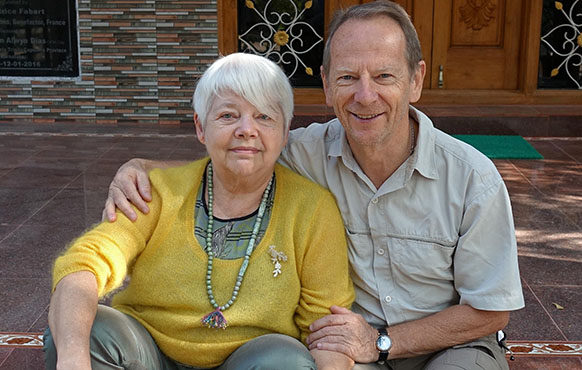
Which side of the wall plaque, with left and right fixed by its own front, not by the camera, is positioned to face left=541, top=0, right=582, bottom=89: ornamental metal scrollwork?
left

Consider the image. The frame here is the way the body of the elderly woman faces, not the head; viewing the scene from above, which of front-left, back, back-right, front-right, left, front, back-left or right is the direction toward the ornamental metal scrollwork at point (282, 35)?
back

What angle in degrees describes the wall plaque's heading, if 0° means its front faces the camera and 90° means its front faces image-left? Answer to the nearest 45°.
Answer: approximately 0°

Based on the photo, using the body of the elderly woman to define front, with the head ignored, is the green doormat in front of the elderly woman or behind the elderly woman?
behind

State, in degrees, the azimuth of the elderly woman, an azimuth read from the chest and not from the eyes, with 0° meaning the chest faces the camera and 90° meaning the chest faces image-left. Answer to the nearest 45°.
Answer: approximately 0°

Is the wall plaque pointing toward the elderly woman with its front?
yes

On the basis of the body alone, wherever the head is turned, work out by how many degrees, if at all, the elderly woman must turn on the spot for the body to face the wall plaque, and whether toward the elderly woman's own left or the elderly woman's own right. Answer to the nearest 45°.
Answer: approximately 180°

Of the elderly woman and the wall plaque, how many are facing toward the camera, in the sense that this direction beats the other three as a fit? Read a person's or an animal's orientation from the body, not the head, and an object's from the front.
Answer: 2

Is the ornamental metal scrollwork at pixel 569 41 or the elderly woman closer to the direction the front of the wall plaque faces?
the elderly woman

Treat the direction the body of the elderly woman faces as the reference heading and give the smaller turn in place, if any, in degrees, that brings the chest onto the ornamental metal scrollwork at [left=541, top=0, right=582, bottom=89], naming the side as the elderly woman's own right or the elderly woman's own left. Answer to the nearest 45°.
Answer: approximately 135° to the elderly woman's own left

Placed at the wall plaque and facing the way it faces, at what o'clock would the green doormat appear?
The green doormat is roughly at 10 o'clock from the wall plaque.
